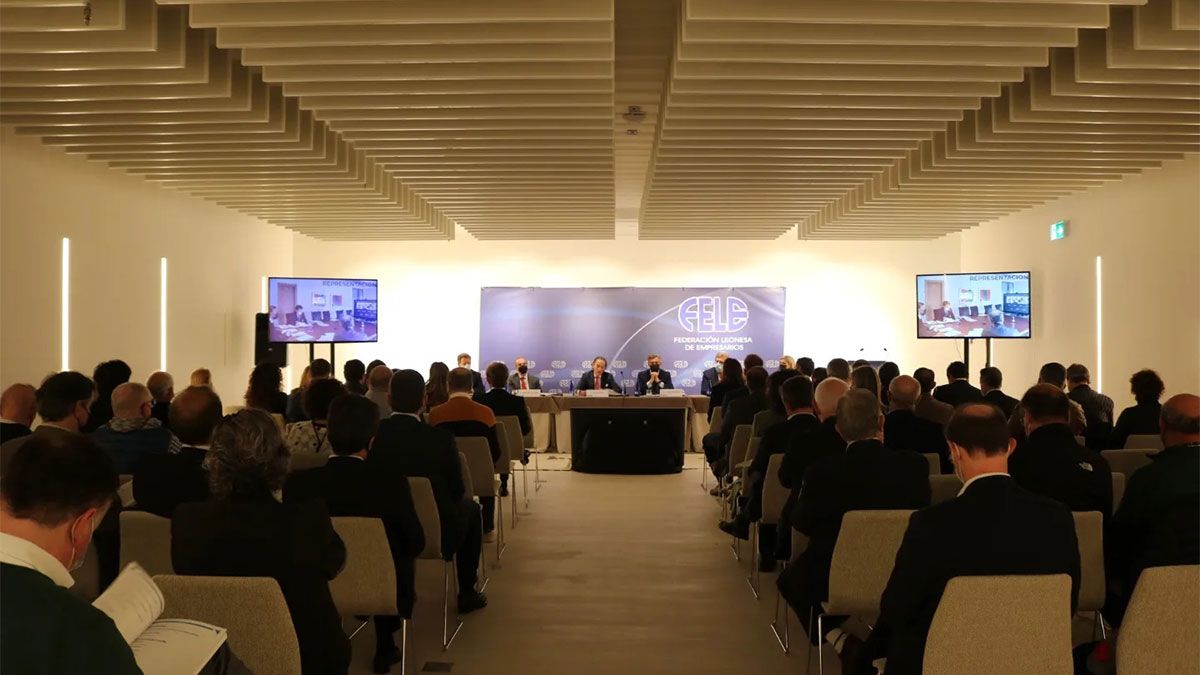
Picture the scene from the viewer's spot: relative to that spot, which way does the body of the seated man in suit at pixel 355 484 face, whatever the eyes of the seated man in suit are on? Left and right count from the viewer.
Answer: facing away from the viewer

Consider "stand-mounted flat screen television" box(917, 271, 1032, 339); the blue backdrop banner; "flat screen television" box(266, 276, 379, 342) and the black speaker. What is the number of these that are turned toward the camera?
4

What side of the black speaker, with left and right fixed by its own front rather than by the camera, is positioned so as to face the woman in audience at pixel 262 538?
front

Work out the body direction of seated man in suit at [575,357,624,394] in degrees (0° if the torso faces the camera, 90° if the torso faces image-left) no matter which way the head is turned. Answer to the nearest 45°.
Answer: approximately 0°

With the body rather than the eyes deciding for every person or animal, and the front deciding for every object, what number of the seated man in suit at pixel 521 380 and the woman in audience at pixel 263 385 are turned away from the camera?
1

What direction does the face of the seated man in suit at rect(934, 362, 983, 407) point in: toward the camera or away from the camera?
away from the camera

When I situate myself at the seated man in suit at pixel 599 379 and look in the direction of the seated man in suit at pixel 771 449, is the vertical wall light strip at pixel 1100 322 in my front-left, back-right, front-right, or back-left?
front-left

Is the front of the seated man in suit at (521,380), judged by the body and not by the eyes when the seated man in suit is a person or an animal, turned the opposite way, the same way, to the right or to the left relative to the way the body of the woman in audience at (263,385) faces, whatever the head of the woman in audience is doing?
the opposite way

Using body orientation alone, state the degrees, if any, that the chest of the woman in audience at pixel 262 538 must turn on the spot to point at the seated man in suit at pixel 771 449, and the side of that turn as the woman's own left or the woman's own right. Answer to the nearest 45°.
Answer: approximately 45° to the woman's own right

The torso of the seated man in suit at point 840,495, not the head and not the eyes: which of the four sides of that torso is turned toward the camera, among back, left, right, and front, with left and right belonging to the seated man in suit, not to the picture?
back

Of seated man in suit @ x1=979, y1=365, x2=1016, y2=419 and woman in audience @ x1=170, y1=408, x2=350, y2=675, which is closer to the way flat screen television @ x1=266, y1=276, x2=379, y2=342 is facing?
the woman in audience

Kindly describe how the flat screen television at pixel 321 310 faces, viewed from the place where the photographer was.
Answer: facing the viewer

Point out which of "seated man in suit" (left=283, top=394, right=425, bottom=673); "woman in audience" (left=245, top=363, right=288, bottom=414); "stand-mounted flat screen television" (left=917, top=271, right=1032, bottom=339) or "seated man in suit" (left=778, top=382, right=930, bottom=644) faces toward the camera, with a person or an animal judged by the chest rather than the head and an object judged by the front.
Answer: the stand-mounted flat screen television

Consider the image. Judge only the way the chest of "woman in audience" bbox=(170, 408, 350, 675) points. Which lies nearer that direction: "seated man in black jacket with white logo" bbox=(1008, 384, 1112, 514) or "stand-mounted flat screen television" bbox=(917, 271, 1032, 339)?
the stand-mounted flat screen television

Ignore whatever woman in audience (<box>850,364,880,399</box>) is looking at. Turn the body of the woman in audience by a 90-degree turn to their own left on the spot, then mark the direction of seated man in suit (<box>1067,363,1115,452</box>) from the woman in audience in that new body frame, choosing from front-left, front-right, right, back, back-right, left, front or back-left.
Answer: back-right

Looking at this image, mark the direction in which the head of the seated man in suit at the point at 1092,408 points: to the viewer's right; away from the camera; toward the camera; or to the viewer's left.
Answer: away from the camera

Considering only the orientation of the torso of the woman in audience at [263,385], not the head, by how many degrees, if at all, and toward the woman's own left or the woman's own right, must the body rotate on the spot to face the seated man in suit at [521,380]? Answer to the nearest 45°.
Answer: approximately 45° to the woman's own right

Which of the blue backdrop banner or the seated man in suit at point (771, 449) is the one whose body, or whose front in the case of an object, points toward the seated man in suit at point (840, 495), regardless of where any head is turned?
the blue backdrop banner

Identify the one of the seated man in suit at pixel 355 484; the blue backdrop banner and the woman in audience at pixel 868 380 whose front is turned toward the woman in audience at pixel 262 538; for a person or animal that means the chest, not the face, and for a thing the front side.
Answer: the blue backdrop banner
